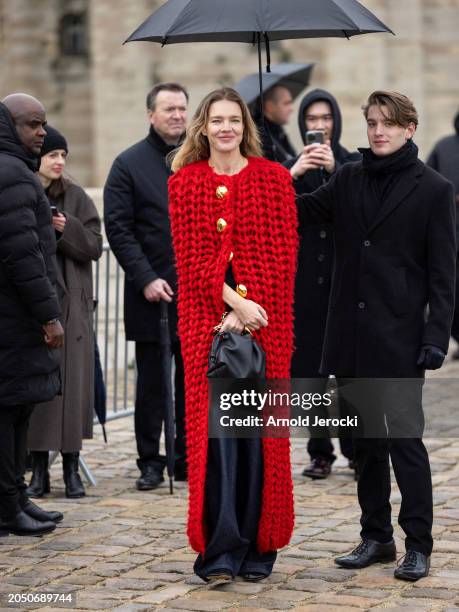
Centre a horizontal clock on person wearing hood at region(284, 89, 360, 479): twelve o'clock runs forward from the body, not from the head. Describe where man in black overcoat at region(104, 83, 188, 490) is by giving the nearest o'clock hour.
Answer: The man in black overcoat is roughly at 3 o'clock from the person wearing hood.

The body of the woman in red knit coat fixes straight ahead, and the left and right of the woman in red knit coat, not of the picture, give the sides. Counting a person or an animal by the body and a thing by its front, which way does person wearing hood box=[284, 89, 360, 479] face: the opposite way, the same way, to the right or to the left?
the same way

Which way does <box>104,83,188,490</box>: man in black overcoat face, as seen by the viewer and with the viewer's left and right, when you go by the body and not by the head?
facing the viewer and to the right of the viewer

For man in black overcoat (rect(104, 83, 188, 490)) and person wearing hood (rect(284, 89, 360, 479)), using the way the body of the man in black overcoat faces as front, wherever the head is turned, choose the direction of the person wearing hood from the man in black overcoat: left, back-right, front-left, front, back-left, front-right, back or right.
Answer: front-left

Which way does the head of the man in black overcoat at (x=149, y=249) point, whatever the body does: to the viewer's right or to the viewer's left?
to the viewer's right

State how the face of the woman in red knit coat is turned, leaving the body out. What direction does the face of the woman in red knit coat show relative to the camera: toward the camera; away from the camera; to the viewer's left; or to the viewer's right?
toward the camera

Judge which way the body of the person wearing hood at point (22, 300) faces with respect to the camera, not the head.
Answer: to the viewer's right

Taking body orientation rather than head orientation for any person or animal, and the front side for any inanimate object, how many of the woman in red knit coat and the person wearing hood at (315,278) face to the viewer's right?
0

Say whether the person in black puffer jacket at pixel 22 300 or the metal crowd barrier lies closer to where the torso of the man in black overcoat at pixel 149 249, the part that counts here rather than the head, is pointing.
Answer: the person in black puffer jacket

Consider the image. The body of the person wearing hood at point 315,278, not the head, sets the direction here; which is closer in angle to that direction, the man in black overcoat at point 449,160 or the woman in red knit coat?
the woman in red knit coat

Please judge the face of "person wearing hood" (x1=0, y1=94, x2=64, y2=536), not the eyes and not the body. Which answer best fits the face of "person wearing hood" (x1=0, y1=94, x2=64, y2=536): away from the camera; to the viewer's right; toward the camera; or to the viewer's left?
to the viewer's right

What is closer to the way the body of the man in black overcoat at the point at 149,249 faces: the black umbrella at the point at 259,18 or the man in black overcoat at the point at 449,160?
the black umbrella

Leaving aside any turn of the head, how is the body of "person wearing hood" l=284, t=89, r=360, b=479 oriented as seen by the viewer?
toward the camera

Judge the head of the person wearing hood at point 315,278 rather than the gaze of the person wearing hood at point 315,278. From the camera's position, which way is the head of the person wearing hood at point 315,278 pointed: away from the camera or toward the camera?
toward the camera

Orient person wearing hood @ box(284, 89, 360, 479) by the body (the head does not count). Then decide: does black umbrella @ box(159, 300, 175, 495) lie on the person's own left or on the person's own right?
on the person's own right

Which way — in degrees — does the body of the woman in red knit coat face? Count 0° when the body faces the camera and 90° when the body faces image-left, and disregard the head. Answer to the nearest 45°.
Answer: approximately 0°
